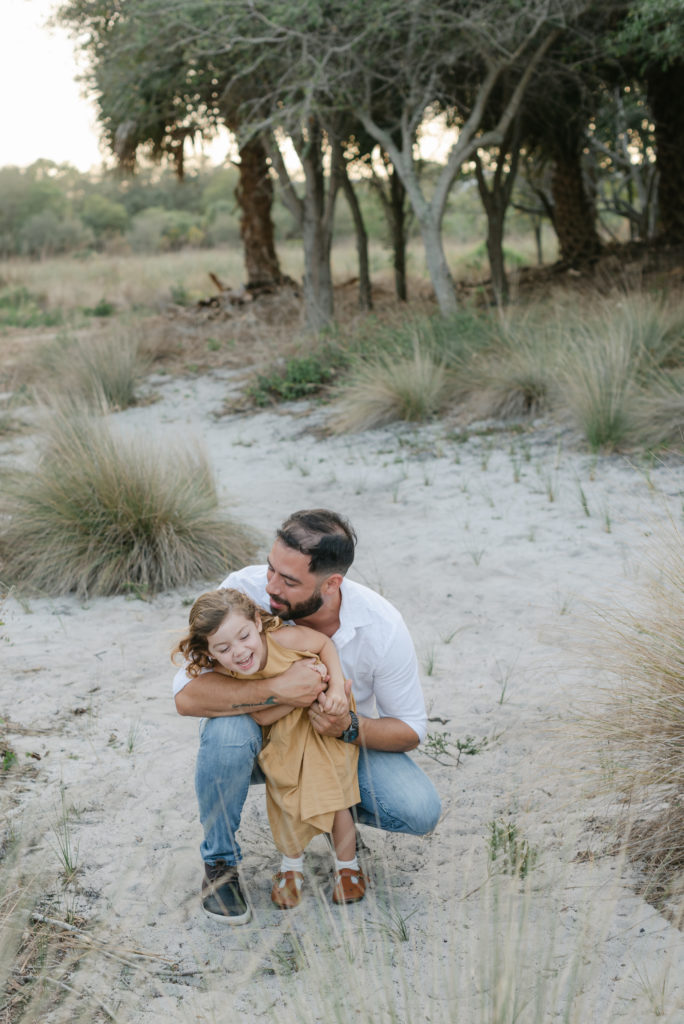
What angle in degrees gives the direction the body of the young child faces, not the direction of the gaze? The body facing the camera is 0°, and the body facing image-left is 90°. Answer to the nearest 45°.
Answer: approximately 0°

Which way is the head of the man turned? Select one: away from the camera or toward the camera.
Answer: toward the camera

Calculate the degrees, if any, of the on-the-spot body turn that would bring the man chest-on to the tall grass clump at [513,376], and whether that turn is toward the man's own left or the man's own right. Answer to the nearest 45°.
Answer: approximately 180°

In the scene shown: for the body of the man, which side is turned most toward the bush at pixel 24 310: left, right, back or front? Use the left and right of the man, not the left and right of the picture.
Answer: back

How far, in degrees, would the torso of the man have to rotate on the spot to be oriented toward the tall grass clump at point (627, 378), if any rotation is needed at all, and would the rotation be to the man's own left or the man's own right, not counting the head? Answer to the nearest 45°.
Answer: approximately 135° to the man's own left

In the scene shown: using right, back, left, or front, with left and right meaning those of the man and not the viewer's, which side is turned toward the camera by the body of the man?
front

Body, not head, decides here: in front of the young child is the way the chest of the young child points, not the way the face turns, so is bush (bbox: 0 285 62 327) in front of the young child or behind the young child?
behind

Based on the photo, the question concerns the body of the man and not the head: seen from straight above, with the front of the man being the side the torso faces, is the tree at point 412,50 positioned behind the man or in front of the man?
behind

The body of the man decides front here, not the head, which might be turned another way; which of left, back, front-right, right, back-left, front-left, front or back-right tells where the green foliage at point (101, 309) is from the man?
back

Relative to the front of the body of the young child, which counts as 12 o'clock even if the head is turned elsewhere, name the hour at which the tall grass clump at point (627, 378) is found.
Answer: The tall grass clump is roughly at 7 o'clock from the young child.

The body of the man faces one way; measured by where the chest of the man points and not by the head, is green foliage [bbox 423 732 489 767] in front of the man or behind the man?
behind

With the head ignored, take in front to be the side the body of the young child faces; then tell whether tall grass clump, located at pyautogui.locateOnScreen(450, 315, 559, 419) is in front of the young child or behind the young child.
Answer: behind

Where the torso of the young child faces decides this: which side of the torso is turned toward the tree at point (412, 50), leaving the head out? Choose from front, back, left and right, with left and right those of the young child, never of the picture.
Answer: back
